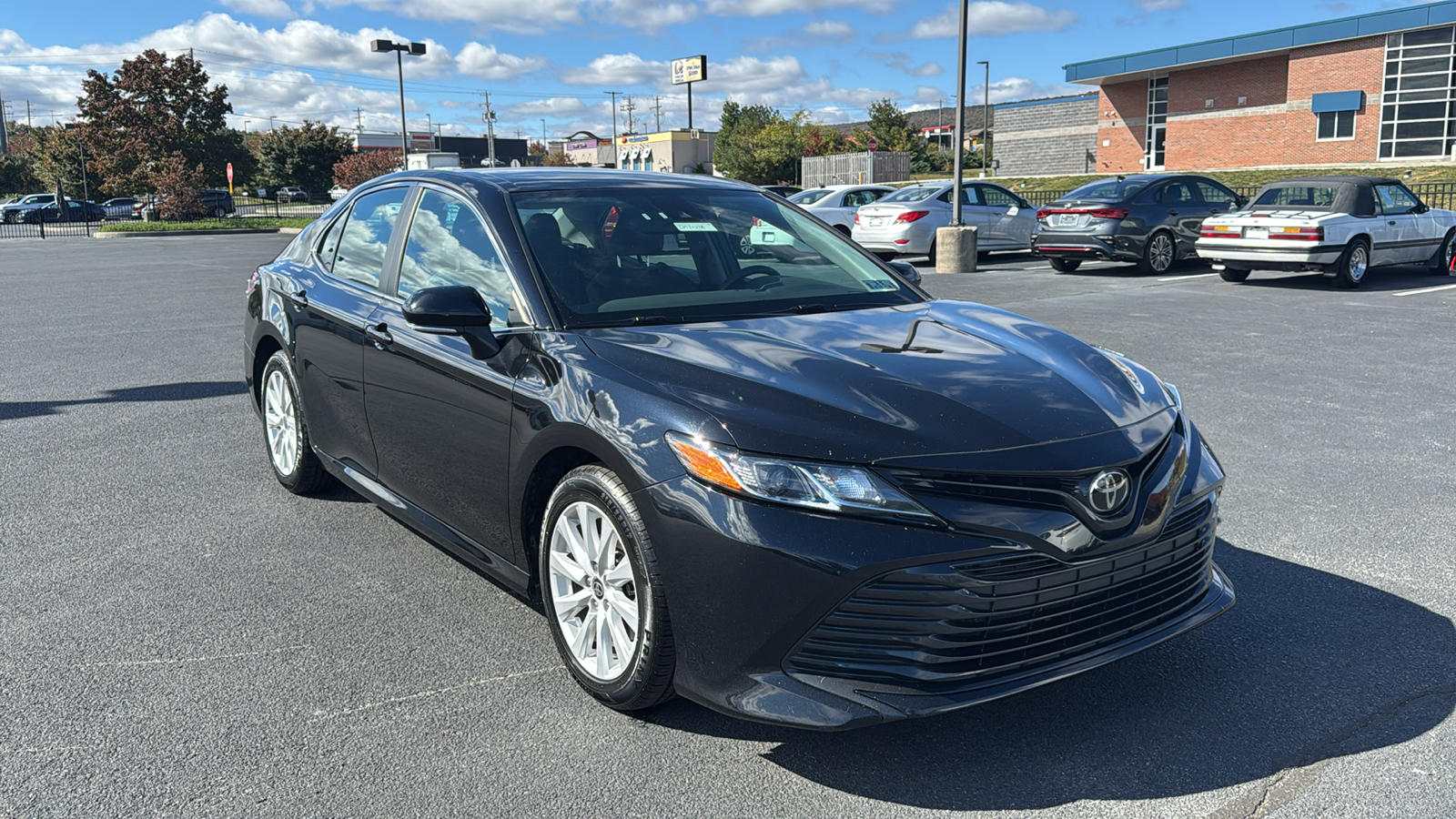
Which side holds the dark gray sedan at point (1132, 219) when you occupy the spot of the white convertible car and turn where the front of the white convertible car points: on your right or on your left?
on your left

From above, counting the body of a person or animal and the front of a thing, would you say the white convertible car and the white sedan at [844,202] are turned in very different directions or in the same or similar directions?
same or similar directions

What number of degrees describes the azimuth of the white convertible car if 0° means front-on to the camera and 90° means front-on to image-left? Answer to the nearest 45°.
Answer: approximately 225°

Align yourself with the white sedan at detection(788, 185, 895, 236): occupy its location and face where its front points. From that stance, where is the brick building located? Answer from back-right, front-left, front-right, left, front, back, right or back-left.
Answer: front

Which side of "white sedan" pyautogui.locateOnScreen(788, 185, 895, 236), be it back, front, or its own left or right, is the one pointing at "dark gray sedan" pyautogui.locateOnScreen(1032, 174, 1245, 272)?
right

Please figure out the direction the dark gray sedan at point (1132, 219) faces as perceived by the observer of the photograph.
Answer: facing away from the viewer and to the right of the viewer

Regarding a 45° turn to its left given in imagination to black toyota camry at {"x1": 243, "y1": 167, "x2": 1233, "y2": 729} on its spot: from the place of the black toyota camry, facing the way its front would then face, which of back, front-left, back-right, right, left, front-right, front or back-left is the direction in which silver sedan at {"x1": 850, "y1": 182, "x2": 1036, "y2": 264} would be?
left

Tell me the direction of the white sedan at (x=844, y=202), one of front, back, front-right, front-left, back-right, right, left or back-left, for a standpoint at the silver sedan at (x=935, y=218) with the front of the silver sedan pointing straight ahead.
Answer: left

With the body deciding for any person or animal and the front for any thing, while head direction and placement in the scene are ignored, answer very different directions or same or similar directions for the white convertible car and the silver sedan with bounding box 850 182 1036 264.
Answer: same or similar directions

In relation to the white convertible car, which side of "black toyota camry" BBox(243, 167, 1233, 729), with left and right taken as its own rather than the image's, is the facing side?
left

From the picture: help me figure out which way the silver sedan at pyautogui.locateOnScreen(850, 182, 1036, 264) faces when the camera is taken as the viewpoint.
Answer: facing away from the viewer and to the right of the viewer

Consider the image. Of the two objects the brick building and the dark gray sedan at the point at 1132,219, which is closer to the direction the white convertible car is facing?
the brick building

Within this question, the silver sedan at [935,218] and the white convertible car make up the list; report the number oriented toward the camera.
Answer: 0
